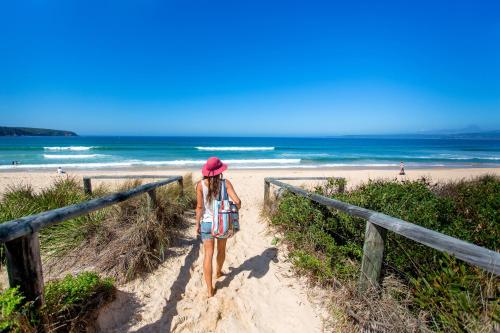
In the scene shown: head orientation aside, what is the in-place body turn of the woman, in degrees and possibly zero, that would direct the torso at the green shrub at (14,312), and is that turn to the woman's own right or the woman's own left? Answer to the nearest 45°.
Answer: approximately 135° to the woman's own left

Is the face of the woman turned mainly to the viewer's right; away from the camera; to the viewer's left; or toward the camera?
away from the camera

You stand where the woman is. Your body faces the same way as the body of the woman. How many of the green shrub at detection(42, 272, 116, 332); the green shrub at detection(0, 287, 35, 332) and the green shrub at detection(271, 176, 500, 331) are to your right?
1

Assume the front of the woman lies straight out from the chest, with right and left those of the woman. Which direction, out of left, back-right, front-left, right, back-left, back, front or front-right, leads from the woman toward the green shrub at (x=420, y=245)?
right

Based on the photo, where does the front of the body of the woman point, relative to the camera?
away from the camera

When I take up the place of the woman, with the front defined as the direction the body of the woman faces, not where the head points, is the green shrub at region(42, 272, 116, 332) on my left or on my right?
on my left
